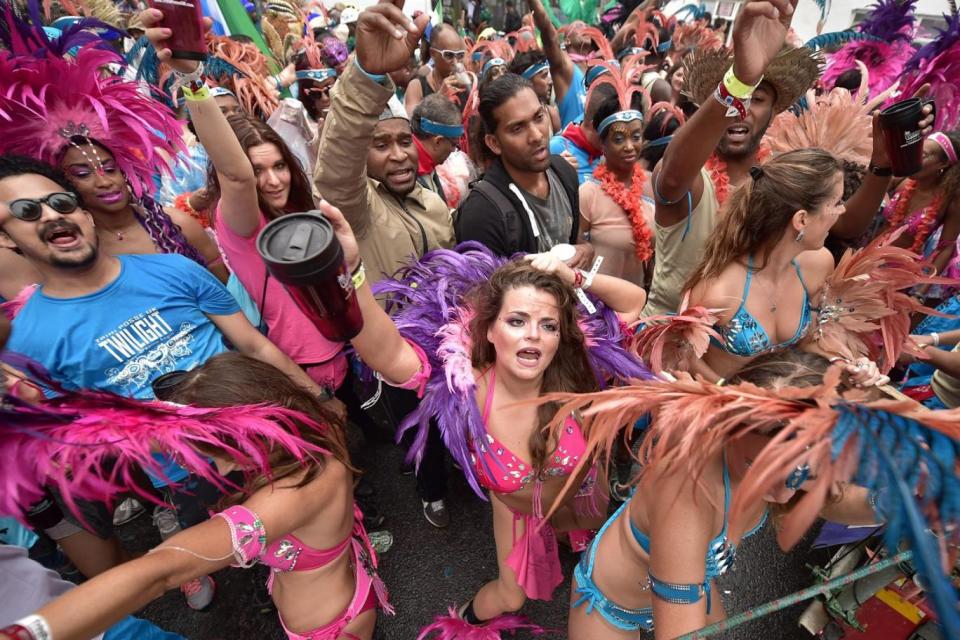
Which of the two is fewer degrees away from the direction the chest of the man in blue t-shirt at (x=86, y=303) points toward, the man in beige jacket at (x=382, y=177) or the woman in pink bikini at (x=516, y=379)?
the woman in pink bikini

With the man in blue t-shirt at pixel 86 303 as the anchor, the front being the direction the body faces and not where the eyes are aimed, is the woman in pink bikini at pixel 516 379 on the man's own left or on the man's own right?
on the man's own left

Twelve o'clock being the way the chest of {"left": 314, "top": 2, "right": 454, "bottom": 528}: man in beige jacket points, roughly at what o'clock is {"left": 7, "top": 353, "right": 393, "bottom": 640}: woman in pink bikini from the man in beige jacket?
The woman in pink bikini is roughly at 2 o'clock from the man in beige jacket.

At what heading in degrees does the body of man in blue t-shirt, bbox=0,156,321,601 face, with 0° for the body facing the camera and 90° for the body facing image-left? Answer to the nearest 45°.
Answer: approximately 0°

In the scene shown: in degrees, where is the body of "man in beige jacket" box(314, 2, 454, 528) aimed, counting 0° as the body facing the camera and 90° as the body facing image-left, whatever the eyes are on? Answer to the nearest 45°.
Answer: approximately 315°
